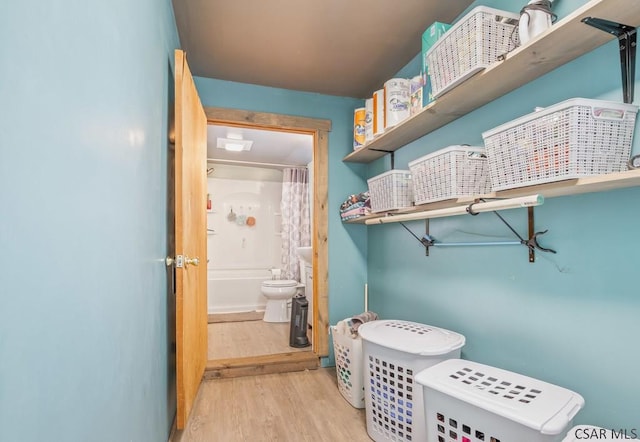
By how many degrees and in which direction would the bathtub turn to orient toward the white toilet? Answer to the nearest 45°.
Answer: approximately 45° to its left

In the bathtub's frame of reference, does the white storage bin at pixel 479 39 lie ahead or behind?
ahead

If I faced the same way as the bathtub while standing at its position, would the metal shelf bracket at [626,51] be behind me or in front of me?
in front

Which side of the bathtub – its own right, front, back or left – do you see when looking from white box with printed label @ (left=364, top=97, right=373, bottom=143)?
front

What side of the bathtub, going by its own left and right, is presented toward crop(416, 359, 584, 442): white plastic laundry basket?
front

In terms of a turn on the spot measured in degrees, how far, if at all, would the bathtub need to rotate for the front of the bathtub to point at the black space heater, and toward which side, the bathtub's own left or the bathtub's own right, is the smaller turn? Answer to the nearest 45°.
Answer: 0° — it already faces it

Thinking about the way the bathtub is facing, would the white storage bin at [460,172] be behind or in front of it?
in front

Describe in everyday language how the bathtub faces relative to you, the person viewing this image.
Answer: facing the viewer
